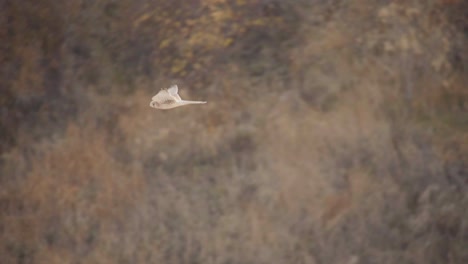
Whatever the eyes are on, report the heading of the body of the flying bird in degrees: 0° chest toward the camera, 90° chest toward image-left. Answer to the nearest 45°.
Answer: approximately 90°
